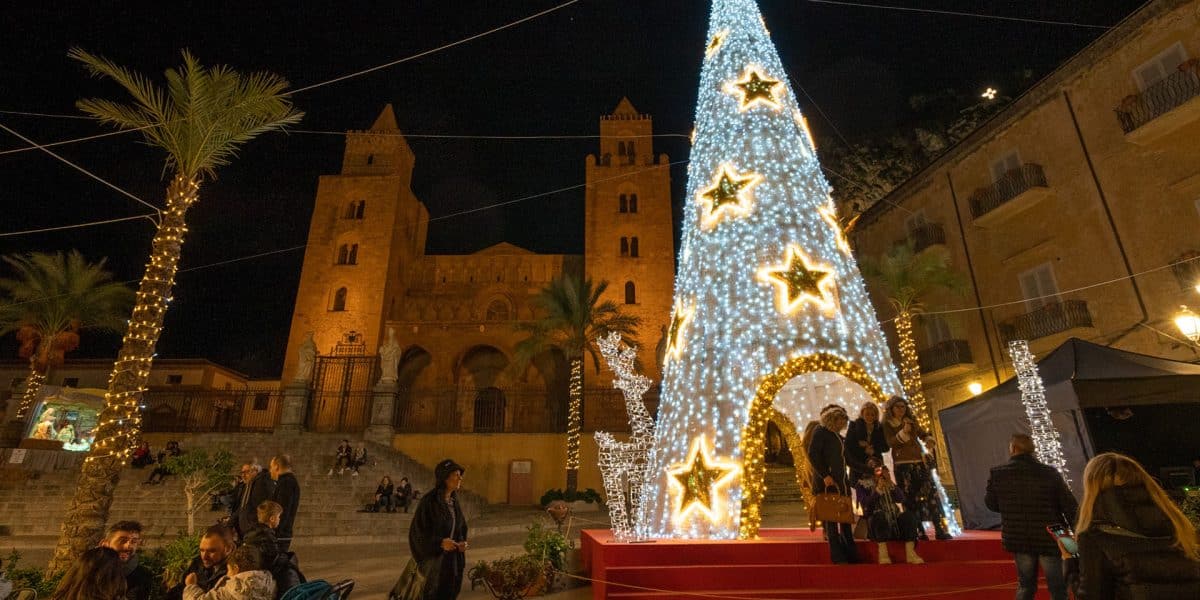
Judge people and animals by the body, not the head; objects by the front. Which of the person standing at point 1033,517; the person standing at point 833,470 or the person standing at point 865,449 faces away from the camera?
the person standing at point 1033,517

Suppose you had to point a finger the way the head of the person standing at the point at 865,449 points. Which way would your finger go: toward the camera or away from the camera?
toward the camera

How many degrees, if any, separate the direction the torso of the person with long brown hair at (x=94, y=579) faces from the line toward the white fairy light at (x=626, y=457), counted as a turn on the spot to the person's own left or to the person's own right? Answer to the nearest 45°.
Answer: approximately 90° to the person's own right

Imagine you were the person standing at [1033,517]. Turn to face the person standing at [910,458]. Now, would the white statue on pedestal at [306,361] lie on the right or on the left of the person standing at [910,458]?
left

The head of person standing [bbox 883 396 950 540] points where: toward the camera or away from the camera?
toward the camera

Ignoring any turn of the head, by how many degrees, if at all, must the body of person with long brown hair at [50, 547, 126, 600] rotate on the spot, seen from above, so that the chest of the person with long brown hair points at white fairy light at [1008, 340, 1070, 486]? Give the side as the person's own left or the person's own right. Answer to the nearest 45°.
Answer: approximately 90° to the person's own right

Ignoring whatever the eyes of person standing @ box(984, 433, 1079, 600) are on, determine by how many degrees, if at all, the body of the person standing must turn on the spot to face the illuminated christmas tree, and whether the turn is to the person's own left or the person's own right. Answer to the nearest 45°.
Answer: approximately 90° to the person's own left

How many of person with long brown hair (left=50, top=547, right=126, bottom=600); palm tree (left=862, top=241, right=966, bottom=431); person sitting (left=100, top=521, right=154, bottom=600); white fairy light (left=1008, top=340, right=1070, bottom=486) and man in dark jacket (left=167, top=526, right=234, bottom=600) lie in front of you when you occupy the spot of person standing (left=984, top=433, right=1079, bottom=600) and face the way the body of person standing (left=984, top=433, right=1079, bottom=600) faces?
2

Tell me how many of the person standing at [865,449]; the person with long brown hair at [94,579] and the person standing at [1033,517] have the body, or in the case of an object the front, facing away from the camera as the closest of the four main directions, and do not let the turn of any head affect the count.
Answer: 2

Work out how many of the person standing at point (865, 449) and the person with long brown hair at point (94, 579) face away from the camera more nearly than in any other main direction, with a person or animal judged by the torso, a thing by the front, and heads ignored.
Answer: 1

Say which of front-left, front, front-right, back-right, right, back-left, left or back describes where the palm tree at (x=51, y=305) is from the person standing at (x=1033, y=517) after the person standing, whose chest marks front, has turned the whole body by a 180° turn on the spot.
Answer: right

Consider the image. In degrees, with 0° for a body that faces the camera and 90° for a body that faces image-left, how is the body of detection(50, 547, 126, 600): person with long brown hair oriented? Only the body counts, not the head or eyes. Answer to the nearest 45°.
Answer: approximately 180°

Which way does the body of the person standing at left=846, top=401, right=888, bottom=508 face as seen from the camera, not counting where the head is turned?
toward the camera

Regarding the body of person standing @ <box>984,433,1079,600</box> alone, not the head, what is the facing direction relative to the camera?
away from the camera

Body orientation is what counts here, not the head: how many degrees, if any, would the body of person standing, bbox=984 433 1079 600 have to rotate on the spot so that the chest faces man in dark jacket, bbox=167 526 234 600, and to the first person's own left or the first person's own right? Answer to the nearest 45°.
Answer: approximately 135° to the first person's own left
